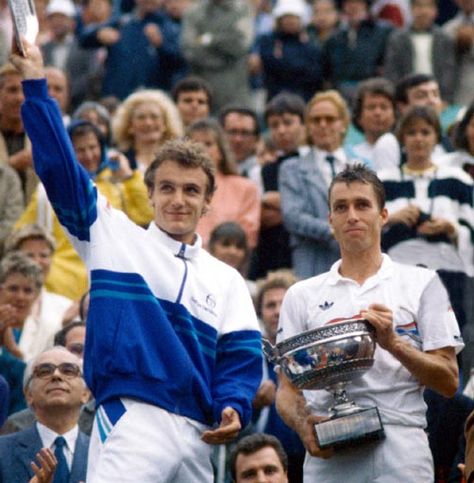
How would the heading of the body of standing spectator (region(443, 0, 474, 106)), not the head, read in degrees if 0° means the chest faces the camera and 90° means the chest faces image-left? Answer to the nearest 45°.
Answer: approximately 0°

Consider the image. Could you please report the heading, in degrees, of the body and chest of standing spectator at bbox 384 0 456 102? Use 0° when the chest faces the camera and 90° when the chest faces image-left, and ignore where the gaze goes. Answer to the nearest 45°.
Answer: approximately 0°

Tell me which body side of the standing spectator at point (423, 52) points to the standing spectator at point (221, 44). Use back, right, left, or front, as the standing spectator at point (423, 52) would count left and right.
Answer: right

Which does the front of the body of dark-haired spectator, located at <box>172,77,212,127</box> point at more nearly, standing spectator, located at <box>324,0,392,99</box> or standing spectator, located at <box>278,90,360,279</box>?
the standing spectator, located at <box>278,90,360,279</box>

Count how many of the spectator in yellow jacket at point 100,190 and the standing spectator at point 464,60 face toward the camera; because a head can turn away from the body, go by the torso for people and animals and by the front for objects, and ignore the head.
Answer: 2
